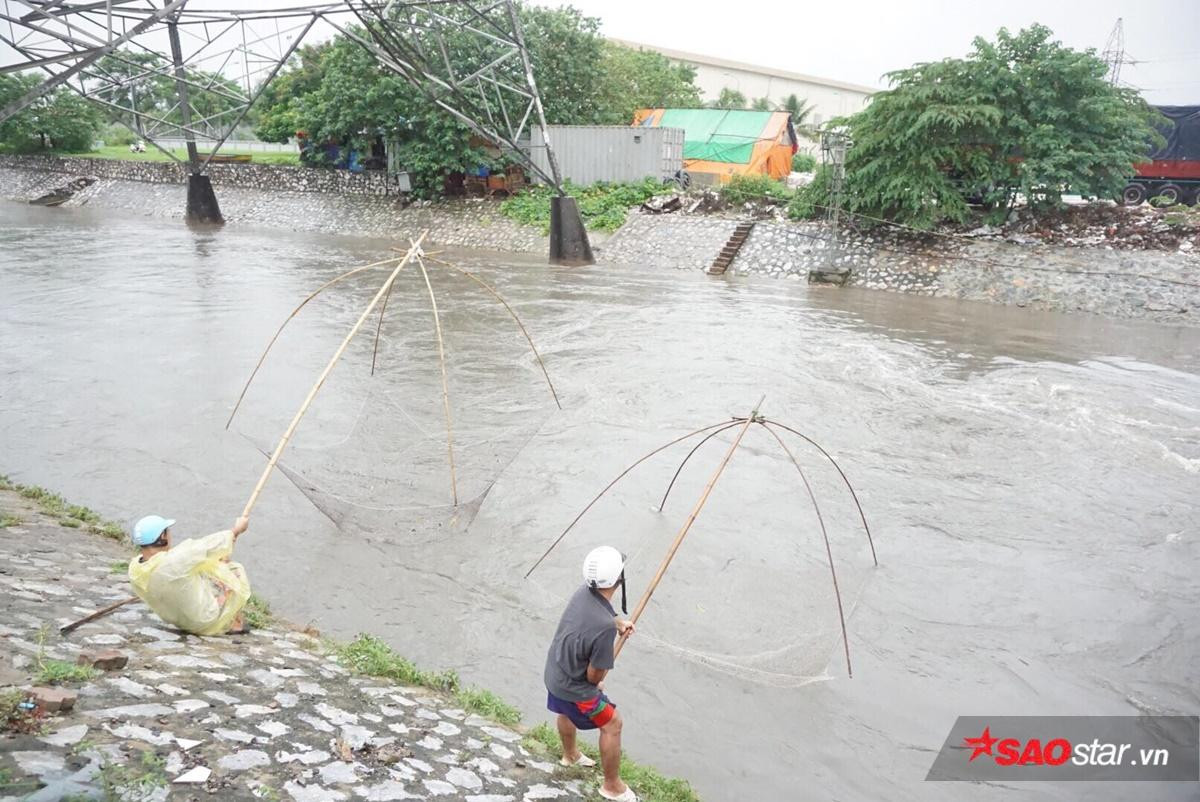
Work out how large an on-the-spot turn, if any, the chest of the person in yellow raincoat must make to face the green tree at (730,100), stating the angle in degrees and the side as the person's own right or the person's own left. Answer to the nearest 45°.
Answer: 0° — they already face it

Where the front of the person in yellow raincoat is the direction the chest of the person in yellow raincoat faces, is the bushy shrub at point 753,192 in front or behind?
in front

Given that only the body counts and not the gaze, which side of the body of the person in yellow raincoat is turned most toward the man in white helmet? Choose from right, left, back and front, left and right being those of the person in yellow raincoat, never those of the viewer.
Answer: right

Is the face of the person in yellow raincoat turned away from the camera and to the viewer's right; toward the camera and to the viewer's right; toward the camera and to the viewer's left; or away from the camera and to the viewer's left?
away from the camera and to the viewer's right

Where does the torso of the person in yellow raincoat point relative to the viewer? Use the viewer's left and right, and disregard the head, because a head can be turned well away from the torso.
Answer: facing away from the viewer and to the right of the viewer

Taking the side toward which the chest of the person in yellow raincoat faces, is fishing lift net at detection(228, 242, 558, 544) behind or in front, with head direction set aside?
in front

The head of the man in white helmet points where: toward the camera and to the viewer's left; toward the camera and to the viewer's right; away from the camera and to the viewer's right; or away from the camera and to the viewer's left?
away from the camera and to the viewer's right
